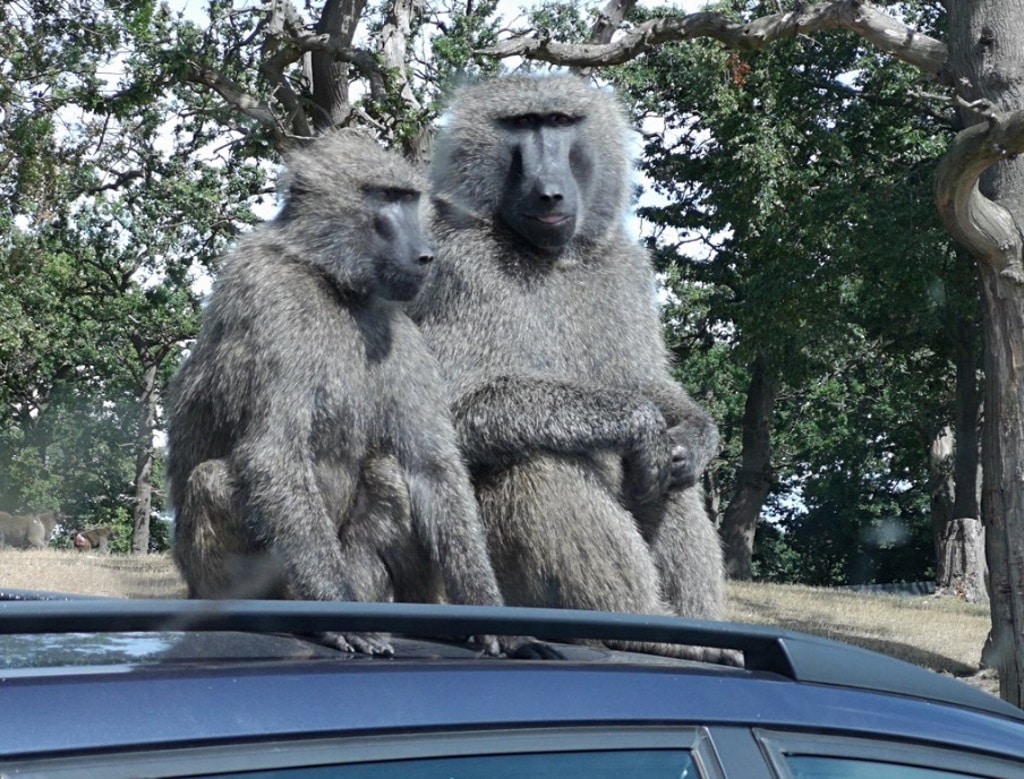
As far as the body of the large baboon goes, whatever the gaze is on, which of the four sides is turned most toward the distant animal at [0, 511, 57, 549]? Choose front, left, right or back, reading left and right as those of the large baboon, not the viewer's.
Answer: back

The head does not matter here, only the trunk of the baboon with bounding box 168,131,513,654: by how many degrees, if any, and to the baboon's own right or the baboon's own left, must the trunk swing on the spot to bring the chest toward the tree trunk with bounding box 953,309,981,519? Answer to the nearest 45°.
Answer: approximately 90° to the baboon's own left

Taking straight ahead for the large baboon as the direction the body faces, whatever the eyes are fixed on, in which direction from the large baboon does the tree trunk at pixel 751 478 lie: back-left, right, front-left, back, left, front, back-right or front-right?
back-left

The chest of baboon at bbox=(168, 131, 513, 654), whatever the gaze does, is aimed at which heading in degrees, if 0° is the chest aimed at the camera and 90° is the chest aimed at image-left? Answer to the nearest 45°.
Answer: approximately 315°

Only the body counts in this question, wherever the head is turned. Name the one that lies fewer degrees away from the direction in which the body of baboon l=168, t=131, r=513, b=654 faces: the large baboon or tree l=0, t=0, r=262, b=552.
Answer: the large baboon

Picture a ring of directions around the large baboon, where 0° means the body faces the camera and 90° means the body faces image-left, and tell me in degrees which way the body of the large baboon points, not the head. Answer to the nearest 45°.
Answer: approximately 315°

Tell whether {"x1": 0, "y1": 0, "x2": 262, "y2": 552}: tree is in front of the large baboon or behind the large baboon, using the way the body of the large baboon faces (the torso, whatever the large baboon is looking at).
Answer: behind
